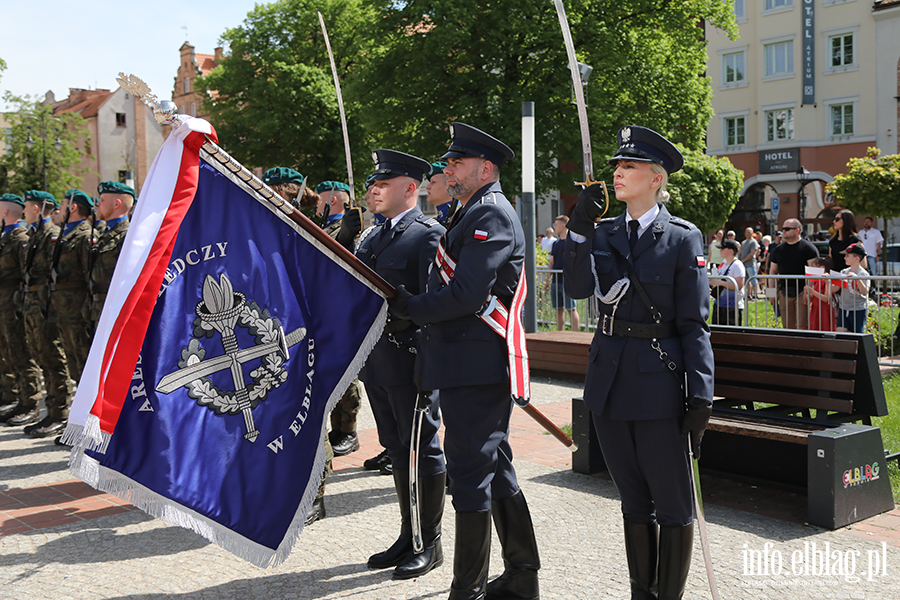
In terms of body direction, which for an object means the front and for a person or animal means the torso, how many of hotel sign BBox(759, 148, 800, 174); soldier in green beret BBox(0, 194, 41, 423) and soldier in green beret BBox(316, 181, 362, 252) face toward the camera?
1

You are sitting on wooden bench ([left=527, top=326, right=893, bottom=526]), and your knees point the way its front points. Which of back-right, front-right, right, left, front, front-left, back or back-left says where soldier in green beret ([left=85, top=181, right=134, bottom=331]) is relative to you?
front-right

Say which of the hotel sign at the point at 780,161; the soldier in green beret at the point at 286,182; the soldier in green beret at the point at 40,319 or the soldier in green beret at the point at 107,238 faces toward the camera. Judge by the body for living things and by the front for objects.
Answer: the hotel sign

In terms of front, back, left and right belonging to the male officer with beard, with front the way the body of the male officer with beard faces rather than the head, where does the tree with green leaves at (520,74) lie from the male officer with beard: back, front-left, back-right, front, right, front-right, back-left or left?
right

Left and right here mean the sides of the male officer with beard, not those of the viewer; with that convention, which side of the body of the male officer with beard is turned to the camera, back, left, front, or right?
left
